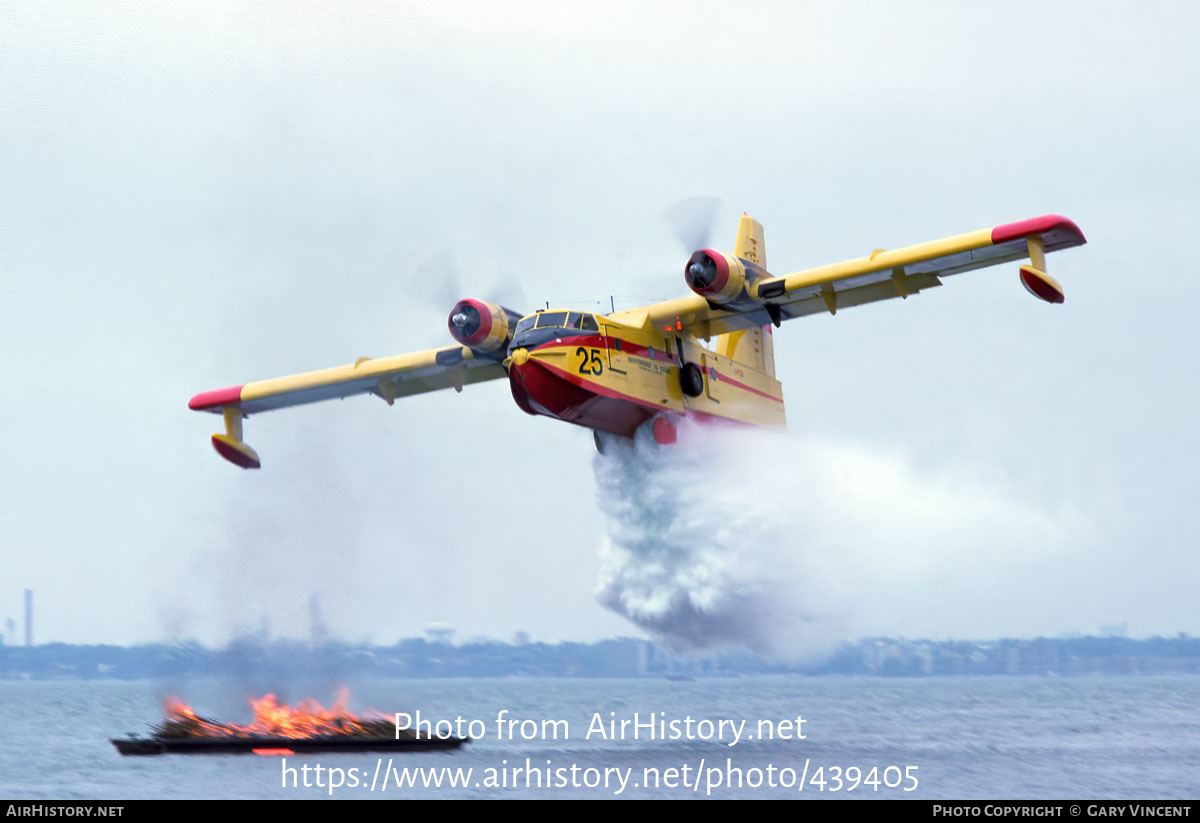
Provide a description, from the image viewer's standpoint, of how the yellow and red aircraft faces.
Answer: facing the viewer and to the left of the viewer
